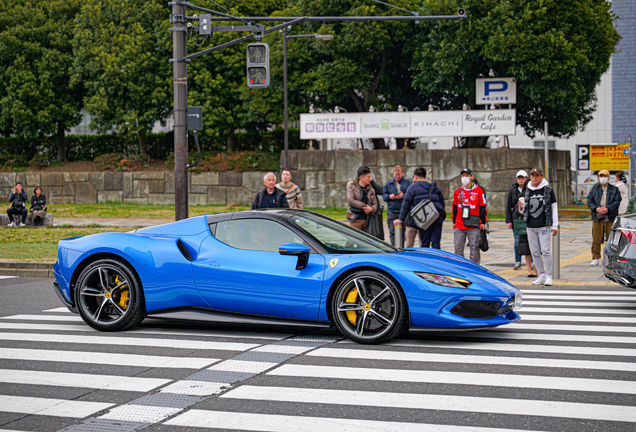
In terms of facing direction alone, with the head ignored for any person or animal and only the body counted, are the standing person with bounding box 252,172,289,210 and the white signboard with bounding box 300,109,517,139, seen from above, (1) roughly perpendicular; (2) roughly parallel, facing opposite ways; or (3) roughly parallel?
roughly parallel

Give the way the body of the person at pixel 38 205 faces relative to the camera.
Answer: toward the camera

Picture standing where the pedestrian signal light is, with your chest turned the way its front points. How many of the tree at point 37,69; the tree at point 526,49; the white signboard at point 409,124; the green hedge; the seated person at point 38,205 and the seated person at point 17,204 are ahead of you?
0

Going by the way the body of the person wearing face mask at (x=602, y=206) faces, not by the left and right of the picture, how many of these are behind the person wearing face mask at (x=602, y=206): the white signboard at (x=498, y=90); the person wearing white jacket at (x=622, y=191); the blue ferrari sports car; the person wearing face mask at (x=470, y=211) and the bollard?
2

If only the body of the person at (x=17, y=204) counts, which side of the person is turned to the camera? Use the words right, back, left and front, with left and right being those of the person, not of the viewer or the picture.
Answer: front

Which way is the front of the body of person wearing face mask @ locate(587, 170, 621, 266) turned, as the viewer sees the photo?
toward the camera

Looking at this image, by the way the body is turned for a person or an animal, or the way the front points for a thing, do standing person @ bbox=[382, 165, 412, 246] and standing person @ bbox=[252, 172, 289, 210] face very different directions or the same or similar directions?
same or similar directions

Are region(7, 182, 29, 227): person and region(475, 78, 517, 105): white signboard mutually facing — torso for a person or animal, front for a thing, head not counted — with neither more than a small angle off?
no

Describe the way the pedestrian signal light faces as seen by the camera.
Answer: facing the viewer

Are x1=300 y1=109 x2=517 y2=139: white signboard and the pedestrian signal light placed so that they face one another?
no

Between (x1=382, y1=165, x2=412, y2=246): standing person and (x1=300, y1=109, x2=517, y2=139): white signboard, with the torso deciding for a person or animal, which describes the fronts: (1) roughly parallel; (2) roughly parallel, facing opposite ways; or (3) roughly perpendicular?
roughly parallel

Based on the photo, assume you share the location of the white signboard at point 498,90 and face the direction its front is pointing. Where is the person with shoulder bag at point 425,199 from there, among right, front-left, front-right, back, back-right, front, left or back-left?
front

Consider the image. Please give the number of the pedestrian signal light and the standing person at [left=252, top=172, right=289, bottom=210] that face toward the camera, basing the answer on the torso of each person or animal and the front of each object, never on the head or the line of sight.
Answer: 2

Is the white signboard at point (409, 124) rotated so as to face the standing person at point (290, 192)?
yes
